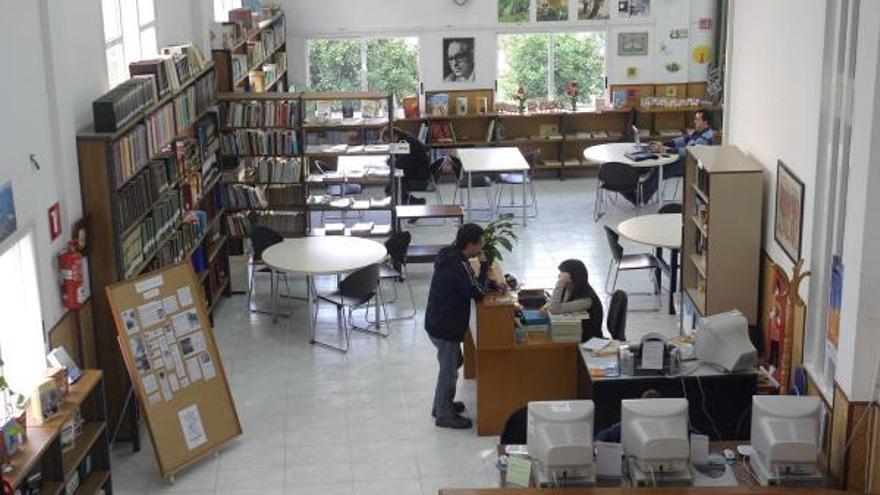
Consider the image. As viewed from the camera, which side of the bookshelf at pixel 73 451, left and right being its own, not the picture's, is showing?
right

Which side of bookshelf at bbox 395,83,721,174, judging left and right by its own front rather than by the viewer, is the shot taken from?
front

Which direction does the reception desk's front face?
to the viewer's left

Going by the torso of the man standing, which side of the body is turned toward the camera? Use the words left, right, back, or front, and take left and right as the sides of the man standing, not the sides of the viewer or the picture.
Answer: right

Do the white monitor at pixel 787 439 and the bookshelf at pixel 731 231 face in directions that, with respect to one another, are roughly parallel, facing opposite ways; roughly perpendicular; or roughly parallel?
roughly perpendicular

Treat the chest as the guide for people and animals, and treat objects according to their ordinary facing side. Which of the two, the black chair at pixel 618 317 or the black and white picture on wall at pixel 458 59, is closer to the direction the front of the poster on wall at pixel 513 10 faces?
the black chair

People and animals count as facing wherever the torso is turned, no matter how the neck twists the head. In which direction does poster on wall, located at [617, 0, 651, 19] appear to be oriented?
toward the camera

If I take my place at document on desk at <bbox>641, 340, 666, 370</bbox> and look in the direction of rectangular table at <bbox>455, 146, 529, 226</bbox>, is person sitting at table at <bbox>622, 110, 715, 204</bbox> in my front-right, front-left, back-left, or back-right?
front-right

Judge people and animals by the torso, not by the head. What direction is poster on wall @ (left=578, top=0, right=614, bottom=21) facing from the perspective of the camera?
toward the camera

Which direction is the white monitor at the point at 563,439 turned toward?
away from the camera

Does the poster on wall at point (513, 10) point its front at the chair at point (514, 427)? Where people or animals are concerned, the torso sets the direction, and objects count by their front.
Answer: yes

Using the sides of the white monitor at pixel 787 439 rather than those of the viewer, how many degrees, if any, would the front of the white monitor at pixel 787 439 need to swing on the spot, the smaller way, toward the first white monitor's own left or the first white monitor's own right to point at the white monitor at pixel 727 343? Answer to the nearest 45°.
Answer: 0° — it already faces it

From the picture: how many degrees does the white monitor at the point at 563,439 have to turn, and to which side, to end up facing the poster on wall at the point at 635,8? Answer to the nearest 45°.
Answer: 0° — it already faces it

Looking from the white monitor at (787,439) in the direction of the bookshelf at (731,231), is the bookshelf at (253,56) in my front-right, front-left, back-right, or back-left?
front-left

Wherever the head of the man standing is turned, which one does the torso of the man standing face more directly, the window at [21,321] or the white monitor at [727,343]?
the white monitor

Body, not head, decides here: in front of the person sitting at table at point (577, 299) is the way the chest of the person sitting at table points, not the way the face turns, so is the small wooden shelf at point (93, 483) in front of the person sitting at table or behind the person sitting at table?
in front

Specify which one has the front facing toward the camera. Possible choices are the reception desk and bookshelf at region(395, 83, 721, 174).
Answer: the bookshelf

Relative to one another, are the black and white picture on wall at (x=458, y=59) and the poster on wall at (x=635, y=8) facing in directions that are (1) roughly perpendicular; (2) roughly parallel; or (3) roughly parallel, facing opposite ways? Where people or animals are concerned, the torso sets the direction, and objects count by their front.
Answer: roughly parallel

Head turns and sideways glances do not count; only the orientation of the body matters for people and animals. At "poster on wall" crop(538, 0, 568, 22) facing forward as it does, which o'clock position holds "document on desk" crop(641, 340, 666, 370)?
The document on desk is roughly at 12 o'clock from the poster on wall.

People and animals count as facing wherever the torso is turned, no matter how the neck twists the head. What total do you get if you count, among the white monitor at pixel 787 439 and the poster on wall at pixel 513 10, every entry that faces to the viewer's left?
0
